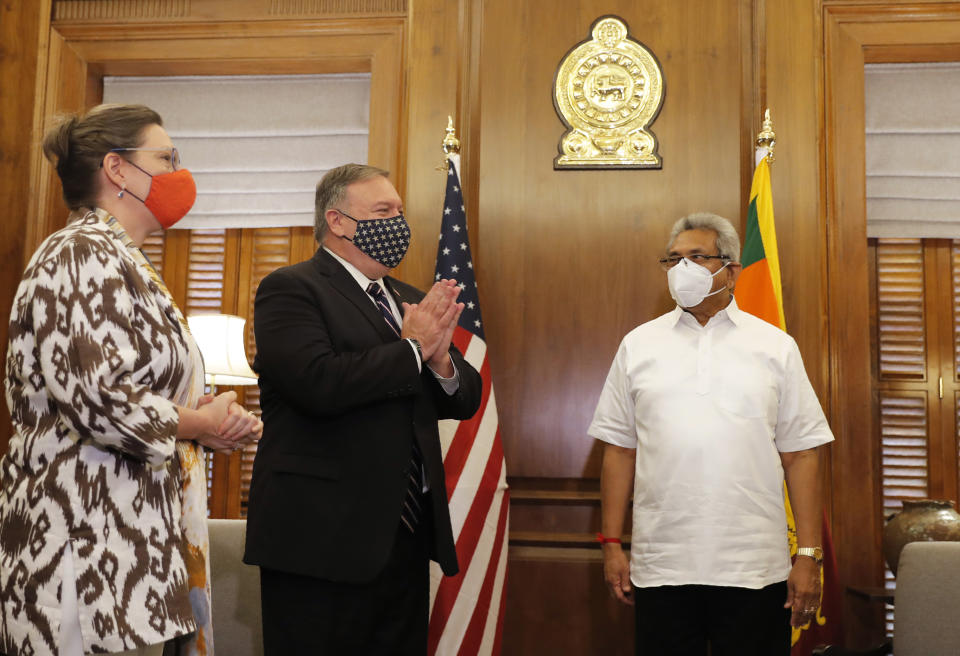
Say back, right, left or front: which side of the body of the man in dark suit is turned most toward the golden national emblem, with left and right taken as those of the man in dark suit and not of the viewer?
left

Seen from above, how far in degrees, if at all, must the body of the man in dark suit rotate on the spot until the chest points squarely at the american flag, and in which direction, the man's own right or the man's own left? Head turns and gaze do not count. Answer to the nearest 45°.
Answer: approximately 135° to the man's own left

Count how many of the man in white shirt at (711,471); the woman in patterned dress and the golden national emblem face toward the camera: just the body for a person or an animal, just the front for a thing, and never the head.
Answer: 2

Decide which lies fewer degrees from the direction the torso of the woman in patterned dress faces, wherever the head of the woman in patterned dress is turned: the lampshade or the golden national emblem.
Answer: the golden national emblem

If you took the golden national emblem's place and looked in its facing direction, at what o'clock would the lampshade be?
The lampshade is roughly at 3 o'clock from the golden national emblem.

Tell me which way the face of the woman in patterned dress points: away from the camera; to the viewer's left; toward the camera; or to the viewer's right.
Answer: to the viewer's right

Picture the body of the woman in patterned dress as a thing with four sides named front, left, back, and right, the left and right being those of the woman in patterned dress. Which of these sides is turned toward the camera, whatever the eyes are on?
right

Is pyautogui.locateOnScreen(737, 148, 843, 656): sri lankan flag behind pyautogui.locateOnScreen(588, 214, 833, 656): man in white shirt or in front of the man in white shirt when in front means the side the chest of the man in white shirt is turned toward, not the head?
behind
